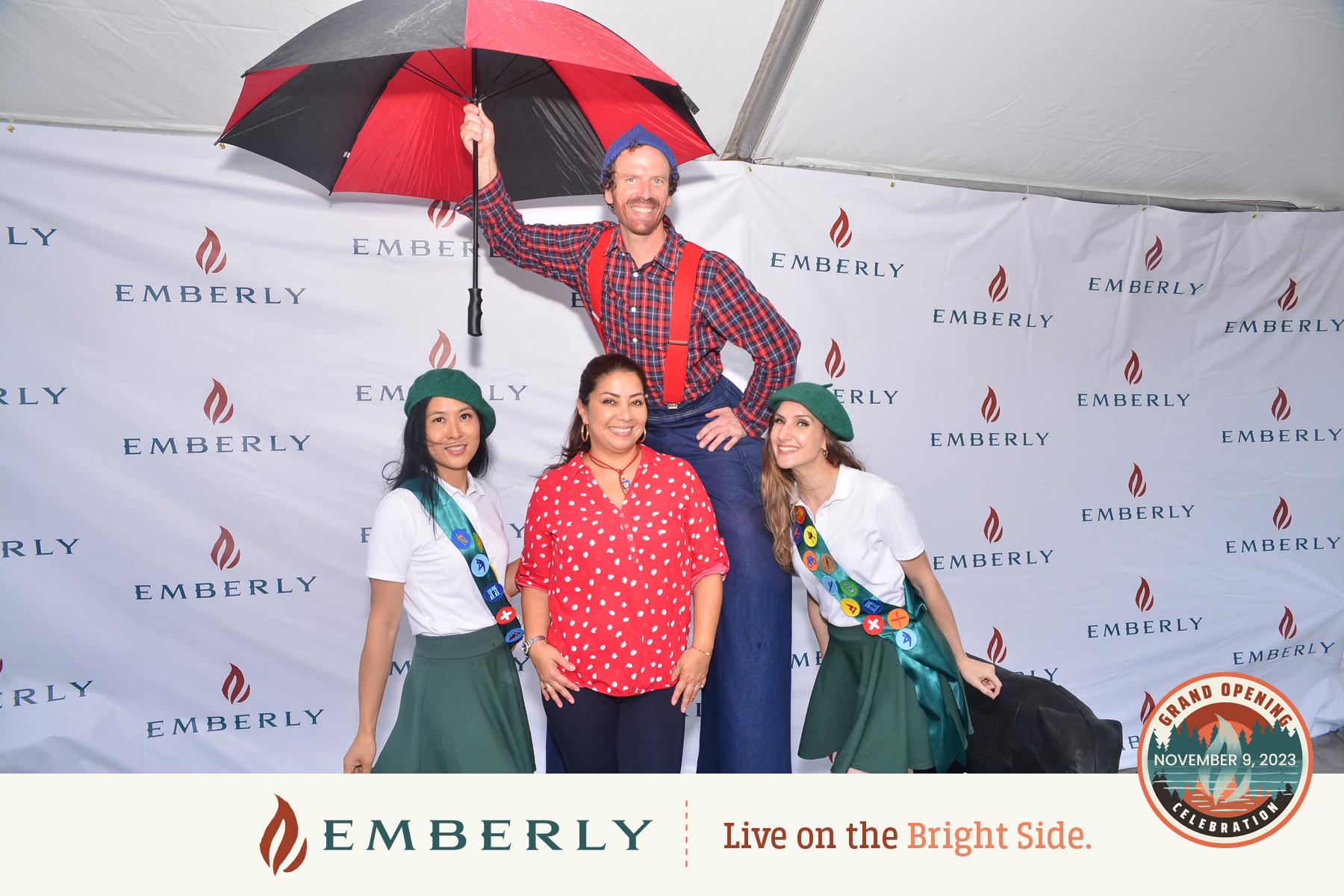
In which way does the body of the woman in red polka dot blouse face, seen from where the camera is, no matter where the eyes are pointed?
toward the camera

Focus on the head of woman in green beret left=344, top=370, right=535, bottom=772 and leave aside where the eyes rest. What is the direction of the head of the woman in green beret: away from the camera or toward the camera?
toward the camera

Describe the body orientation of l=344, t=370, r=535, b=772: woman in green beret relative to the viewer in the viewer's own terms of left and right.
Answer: facing the viewer and to the right of the viewer

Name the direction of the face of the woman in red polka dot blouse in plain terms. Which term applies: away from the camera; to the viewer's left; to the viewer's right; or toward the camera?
toward the camera

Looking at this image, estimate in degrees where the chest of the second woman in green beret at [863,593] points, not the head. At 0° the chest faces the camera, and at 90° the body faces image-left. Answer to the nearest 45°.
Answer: approximately 45°

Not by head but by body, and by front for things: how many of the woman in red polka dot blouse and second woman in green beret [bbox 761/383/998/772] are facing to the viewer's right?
0
